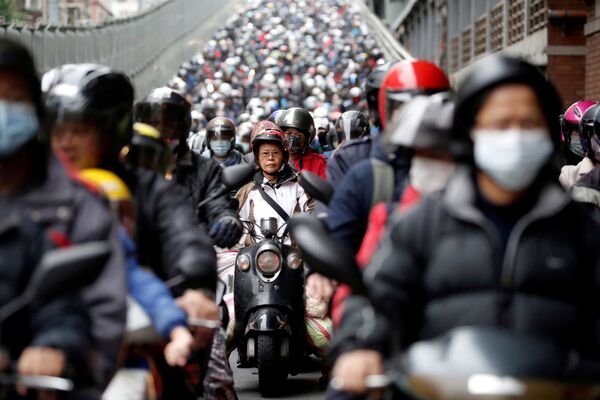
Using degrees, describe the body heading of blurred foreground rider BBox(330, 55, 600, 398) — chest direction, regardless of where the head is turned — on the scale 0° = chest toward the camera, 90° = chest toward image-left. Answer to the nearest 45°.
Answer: approximately 0°

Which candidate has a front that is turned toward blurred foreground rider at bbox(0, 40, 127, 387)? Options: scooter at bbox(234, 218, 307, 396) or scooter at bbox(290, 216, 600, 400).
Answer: scooter at bbox(234, 218, 307, 396)

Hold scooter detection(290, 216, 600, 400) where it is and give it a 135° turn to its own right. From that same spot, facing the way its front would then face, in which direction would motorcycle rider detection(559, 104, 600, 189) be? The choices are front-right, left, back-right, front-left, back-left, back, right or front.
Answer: front-right

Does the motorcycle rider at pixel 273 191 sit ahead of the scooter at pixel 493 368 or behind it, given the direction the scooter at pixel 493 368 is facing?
behind

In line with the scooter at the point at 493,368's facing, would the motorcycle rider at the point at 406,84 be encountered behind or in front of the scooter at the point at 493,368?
behind

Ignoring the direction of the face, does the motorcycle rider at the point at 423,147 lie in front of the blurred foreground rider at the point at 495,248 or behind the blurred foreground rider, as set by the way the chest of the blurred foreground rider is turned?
behind

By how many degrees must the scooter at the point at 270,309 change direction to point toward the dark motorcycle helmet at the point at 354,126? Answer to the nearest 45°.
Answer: approximately 180°

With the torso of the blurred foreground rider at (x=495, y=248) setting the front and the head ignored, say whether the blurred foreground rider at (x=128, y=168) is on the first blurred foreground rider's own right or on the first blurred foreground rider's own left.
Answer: on the first blurred foreground rider's own right

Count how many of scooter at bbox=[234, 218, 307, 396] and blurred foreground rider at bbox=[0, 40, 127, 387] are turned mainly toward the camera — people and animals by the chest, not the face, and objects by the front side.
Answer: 2
